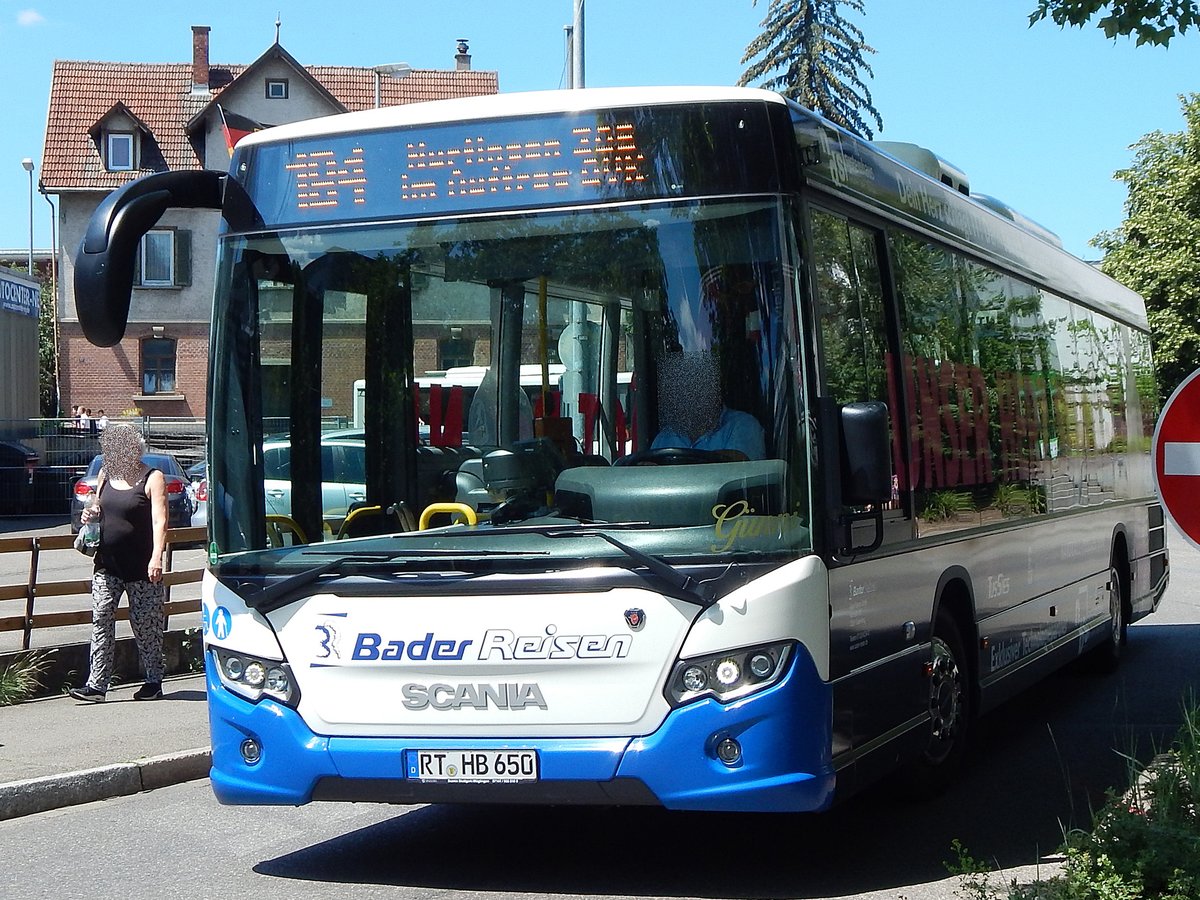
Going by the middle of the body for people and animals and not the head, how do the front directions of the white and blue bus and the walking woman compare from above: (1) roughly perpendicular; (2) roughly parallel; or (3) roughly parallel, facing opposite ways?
roughly parallel

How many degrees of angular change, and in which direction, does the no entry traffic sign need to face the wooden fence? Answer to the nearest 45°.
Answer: approximately 90° to its right

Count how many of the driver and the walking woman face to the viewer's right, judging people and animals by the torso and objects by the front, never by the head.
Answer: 0

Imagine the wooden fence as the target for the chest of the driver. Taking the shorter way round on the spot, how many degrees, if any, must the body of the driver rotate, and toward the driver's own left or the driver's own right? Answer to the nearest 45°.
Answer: approximately 90° to the driver's own right

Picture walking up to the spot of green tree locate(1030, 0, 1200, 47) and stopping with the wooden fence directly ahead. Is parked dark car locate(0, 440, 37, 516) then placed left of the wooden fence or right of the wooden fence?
right

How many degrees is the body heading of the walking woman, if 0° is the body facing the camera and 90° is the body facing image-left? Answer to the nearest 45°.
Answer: approximately 45°

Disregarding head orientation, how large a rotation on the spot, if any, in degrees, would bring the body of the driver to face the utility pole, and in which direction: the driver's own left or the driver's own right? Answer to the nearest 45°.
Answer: approximately 135° to the driver's own right

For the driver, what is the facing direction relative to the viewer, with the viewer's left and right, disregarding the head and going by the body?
facing the viewer and to the left of the viewer

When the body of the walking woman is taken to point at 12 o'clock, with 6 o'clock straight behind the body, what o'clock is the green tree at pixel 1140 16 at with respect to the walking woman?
The green tree is roughly at 9 o'clock from the walking woman.

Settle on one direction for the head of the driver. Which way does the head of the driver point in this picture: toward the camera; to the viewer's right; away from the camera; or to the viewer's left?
toward the camera

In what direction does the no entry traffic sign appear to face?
toward the camera

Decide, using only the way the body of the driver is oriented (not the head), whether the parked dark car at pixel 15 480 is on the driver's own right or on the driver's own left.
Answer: on the driver's own right

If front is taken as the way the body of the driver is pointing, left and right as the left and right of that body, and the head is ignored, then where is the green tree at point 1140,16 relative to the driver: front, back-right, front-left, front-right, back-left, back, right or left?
left

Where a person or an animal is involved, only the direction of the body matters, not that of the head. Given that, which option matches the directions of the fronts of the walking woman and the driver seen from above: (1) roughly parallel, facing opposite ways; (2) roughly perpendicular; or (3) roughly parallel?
roughly parallel
